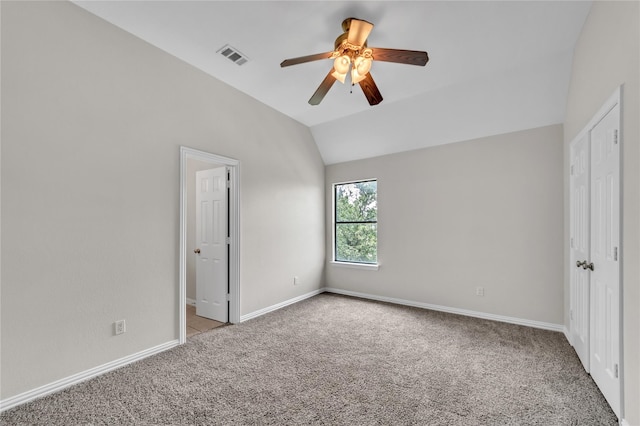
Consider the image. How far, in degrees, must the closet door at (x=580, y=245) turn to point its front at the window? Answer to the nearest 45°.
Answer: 0° — it already faces it

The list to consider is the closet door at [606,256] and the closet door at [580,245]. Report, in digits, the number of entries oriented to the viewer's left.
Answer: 2

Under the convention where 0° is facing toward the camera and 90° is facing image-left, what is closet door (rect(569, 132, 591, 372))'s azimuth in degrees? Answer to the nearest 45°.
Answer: approximately 90°

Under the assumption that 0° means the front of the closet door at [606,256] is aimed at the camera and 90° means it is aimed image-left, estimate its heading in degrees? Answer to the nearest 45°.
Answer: approximately 90°

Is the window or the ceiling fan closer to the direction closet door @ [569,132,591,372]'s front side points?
the window

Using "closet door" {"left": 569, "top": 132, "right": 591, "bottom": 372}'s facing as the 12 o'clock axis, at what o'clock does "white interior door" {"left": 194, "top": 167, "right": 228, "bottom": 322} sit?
The white interior door is roughly at 11 o'clock from the closet door.

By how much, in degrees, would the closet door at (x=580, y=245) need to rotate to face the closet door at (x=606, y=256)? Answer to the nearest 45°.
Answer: approximately 90° to its left
